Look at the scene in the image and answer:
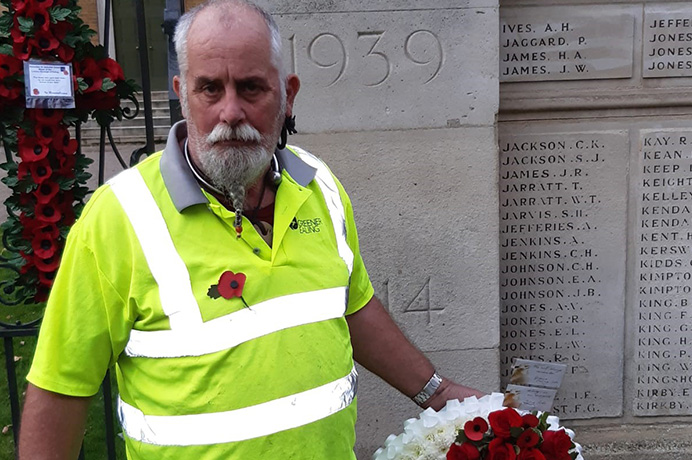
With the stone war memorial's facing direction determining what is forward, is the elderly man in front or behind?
in front

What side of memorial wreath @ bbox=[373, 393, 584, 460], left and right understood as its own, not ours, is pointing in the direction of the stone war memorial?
back

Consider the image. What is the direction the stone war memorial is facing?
toward the camera

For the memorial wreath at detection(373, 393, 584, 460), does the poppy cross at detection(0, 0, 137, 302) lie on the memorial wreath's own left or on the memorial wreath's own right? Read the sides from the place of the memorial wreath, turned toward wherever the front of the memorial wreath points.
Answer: on the memorial wreath's own right

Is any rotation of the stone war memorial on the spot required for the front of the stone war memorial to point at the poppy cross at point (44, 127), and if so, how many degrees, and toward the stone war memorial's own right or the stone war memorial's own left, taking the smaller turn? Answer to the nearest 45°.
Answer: approximately 90° to the stone war memorial's own right

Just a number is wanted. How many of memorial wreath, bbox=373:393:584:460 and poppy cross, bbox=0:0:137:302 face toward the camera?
2

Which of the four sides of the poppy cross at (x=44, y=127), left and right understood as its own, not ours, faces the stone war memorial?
left

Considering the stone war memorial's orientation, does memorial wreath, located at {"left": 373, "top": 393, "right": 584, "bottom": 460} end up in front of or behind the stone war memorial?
in front

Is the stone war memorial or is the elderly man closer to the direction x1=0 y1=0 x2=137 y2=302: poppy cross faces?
the elderly man

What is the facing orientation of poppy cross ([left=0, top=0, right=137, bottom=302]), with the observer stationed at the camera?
facing the viewer
